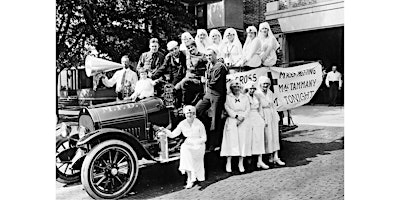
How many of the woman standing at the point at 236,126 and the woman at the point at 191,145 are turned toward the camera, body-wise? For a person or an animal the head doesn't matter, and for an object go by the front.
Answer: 2

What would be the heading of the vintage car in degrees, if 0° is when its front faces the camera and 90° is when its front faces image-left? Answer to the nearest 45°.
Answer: approximately 45°

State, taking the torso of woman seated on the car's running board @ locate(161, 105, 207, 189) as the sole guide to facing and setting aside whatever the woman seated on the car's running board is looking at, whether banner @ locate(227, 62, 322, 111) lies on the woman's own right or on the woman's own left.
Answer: on the woman's own left

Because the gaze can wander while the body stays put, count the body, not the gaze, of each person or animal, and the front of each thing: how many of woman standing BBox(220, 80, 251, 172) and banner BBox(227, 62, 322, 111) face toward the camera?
2

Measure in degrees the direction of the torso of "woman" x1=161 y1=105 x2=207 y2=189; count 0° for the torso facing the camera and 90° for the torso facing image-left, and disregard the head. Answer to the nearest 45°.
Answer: approximately 0°
